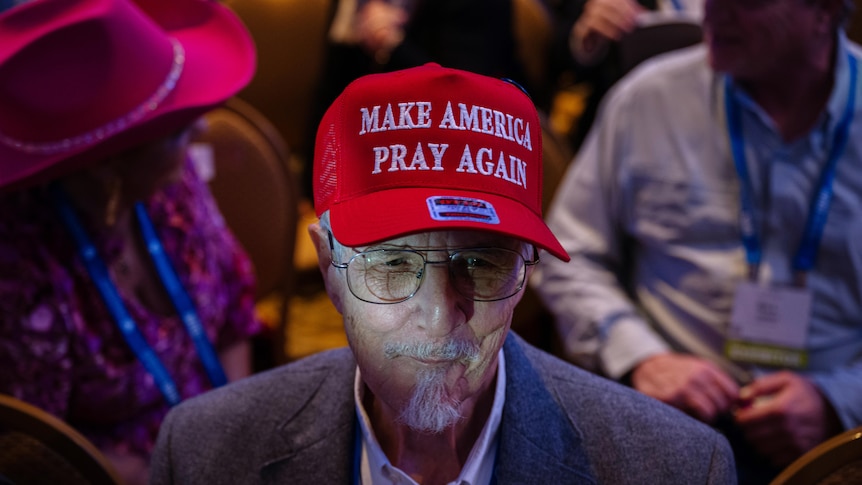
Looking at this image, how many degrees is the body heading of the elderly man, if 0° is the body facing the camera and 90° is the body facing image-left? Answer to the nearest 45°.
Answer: approximately 0°

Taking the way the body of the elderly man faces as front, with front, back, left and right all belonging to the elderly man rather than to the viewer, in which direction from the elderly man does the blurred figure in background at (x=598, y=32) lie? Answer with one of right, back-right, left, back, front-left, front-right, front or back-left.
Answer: back

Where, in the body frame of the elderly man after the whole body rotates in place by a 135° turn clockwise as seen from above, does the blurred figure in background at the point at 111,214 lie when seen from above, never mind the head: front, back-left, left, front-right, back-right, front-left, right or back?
front

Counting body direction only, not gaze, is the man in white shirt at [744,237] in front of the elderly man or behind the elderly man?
behind

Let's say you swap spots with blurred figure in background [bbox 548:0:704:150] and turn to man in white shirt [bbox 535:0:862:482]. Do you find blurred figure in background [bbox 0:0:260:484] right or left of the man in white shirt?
right
